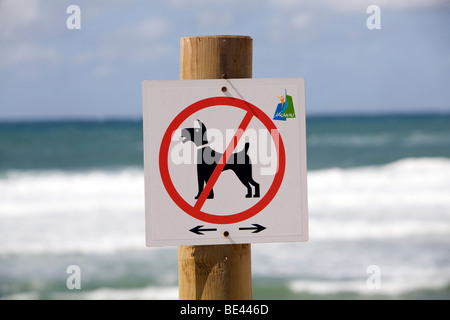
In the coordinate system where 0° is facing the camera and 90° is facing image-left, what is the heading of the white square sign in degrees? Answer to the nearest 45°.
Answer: approximately 0°
